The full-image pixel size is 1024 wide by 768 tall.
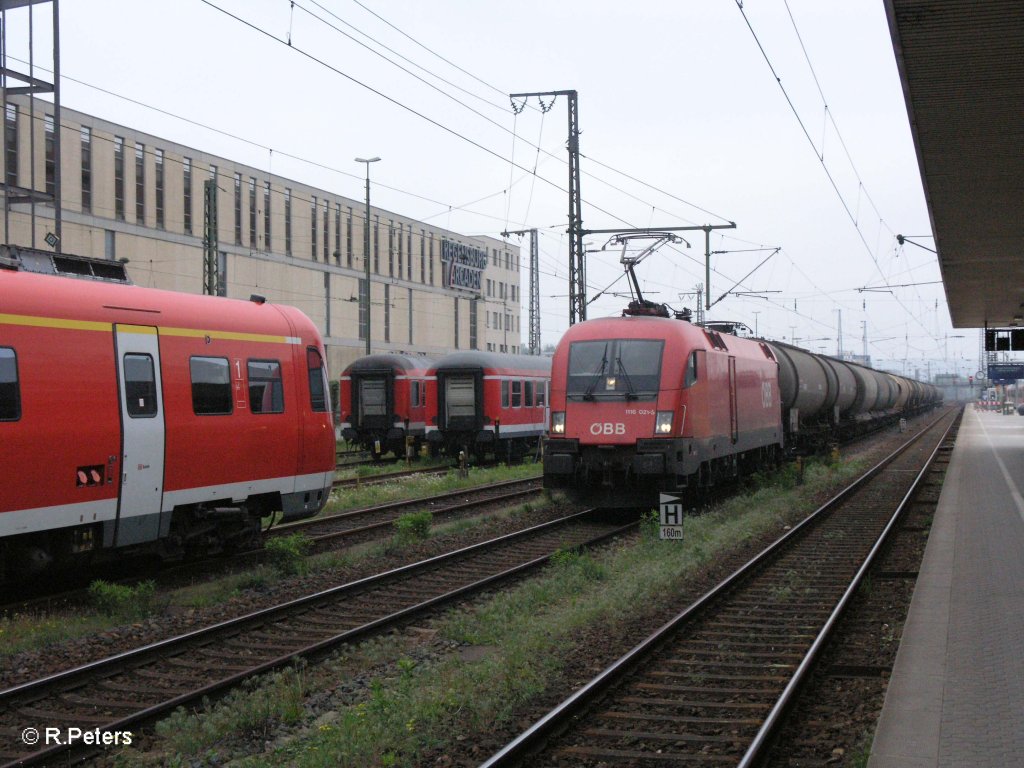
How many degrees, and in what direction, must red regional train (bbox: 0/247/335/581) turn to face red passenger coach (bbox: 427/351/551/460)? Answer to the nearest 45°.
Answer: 0° — it already faces it

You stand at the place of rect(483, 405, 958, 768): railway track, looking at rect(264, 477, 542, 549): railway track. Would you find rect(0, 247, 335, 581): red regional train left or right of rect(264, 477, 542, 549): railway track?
left

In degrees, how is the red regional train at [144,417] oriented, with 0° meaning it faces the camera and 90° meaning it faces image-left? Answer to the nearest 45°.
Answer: approximately 225°

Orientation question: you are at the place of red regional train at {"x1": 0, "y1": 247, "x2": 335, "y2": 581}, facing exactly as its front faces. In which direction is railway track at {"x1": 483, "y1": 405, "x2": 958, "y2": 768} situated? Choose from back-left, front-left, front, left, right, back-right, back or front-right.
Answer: right

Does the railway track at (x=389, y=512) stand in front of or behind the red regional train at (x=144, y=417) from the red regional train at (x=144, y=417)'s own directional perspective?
in front

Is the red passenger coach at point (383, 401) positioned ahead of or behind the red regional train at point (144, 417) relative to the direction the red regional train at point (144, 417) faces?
ahead

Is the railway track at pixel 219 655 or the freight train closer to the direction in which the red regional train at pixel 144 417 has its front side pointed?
the freight train

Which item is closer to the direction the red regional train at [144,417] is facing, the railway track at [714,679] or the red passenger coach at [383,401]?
the red passenger coach
